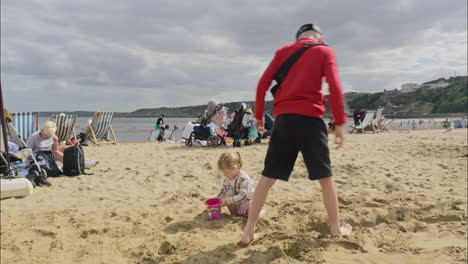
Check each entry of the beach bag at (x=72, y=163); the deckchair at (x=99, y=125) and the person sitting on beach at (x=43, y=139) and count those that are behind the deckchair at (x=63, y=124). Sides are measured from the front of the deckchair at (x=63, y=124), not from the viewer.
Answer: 2

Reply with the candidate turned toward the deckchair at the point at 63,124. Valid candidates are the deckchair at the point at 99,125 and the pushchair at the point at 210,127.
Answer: the pushchair

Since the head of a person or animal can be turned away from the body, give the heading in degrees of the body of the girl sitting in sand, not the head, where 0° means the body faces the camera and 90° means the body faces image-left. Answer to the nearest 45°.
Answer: approximately 45°

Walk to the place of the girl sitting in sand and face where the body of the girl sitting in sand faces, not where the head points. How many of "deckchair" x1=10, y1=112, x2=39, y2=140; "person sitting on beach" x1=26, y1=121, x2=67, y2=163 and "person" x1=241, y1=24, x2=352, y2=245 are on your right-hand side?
2

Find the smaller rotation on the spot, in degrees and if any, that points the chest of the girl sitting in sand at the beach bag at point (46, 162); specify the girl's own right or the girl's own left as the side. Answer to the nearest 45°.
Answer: approximately 90° to the girl's own right

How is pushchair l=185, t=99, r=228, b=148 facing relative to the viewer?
to the viewer's left

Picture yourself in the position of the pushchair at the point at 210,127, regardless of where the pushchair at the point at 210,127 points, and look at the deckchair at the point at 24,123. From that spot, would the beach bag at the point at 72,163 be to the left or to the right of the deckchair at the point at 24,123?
left

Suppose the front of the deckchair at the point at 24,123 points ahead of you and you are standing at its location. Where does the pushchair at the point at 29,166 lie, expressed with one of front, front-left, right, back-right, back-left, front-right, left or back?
back

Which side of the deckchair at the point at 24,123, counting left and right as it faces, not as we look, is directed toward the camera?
back
